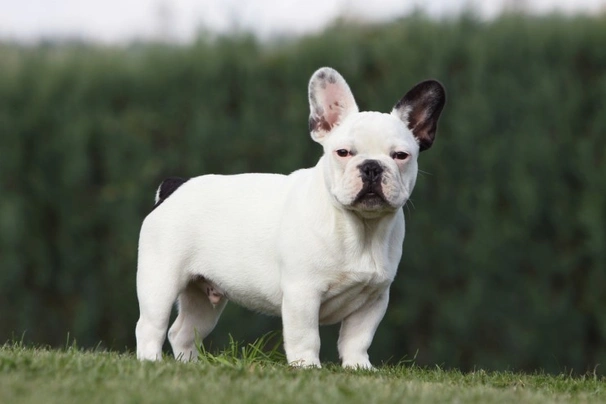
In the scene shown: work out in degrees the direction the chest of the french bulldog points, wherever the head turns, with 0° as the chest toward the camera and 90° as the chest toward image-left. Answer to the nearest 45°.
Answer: approximately 315°
